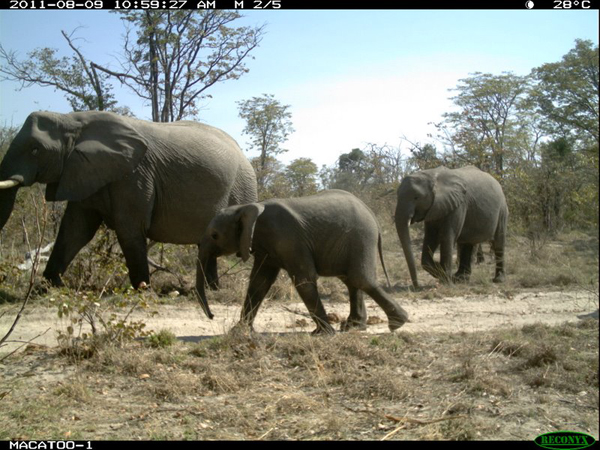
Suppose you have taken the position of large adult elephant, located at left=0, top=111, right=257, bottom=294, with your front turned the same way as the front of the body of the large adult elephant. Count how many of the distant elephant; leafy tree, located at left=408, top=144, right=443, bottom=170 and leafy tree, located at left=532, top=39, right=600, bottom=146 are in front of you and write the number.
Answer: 0

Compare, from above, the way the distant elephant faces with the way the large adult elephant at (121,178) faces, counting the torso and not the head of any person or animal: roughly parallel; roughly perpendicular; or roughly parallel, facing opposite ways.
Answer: roughly parallel

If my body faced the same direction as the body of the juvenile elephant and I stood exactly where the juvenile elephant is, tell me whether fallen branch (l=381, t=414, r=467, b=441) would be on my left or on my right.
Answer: on my left

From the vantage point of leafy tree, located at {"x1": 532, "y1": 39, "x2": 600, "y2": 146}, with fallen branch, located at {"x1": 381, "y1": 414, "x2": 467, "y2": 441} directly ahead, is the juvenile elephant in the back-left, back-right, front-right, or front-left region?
front-right

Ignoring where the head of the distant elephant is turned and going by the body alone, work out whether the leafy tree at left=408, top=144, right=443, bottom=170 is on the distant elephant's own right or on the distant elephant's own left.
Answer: on the distant elephant's own right

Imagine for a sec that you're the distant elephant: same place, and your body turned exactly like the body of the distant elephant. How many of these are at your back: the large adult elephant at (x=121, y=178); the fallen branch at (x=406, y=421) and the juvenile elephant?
0

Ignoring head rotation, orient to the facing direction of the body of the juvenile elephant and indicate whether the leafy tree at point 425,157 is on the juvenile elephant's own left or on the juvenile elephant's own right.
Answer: on the juvenile elephant's own right

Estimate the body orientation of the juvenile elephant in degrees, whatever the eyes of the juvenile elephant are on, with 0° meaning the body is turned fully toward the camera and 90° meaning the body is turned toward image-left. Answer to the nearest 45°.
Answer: approximately 90°

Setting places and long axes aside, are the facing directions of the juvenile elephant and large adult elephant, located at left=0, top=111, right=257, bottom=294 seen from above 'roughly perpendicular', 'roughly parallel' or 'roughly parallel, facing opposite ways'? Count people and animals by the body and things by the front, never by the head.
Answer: roughly parallel

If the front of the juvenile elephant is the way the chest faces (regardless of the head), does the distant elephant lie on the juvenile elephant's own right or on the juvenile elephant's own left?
on the juvenile elephant's own right

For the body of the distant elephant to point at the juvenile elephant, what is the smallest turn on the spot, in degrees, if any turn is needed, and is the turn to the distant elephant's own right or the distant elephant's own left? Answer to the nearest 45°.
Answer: approximately 45° to the distant elephant's own left

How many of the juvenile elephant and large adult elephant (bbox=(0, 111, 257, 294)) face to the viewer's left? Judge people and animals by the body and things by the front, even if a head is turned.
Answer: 2

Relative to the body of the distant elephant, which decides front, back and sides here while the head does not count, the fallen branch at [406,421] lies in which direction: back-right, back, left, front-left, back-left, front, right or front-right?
front-left

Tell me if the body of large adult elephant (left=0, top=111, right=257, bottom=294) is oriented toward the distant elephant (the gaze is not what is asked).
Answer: no

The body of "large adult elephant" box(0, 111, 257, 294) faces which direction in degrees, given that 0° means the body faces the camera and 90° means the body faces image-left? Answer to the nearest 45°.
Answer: approximately 90°

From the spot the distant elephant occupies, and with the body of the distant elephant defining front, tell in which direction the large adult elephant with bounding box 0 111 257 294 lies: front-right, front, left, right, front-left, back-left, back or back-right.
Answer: front
